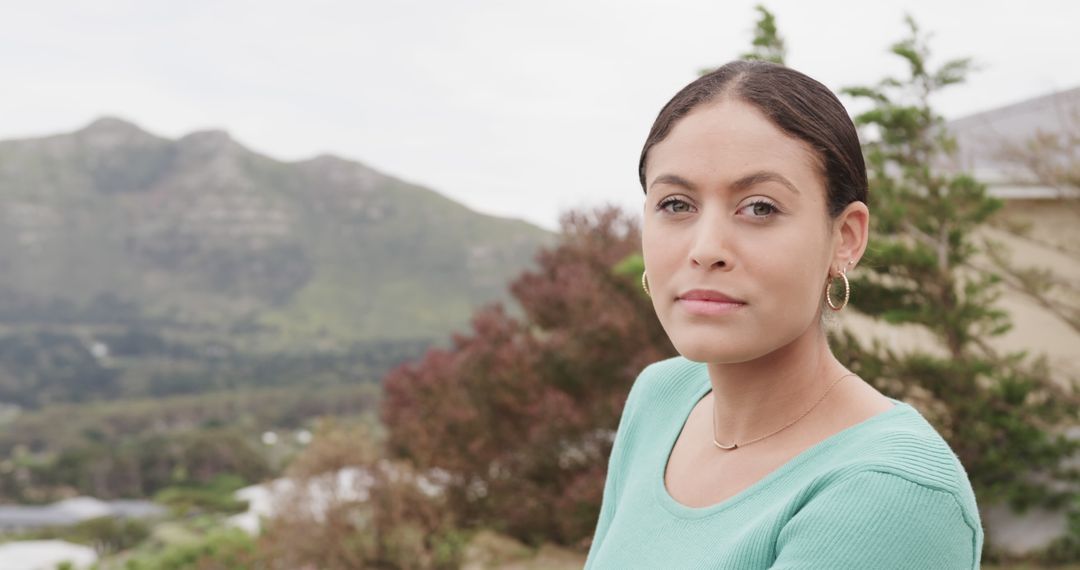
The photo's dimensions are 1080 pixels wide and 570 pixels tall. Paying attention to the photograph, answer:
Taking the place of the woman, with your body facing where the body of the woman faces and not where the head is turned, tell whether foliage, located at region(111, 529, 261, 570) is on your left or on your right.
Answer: on your right

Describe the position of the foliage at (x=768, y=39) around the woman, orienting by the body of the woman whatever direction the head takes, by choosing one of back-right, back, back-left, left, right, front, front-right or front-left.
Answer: back-right

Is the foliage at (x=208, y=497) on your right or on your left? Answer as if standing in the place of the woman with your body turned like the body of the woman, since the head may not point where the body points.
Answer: on your right

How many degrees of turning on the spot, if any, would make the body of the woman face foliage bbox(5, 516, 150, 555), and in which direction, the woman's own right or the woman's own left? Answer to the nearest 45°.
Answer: approximately 90° to the woman's own right

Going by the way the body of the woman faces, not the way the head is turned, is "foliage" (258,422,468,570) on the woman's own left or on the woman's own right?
on the woman's own right

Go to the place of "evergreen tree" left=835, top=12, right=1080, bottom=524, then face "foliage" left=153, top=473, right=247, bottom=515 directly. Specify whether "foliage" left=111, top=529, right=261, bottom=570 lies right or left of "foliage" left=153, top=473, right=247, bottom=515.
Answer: left

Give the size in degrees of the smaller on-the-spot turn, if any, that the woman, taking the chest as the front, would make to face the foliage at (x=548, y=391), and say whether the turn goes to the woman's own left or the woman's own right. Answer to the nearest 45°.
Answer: approximately 135° to the woman's own right

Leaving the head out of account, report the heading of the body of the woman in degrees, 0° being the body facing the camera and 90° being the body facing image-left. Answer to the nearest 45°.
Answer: approximately 45°

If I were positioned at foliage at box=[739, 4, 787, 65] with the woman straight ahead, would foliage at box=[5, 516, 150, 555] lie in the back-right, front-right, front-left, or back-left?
back-right

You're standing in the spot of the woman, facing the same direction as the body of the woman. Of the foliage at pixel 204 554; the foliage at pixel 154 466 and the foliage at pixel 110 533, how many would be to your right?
3
